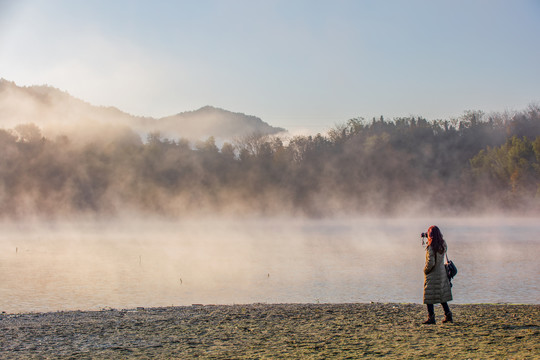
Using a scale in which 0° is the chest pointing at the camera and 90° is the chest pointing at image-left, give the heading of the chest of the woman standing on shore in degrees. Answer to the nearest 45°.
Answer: approximately 135°

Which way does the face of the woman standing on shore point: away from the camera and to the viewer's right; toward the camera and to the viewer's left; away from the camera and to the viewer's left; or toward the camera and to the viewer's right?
away from the camera and to the viewer's left
